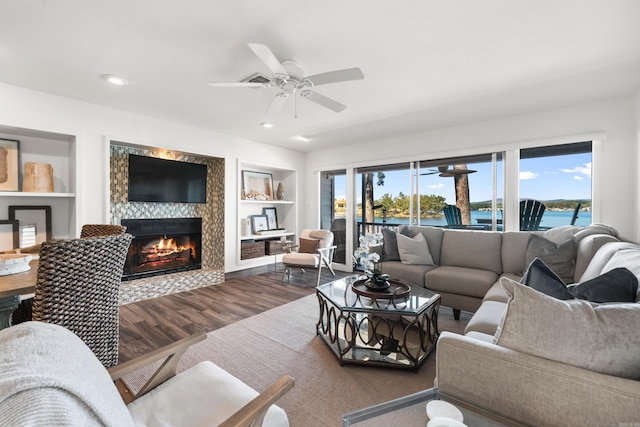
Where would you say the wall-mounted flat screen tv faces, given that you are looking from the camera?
facing the viewer and to the right of the viewer

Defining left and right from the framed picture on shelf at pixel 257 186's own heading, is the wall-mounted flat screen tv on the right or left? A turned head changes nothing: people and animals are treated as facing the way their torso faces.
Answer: on its right

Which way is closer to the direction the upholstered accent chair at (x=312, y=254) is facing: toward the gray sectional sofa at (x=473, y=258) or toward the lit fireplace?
the lit fireplace

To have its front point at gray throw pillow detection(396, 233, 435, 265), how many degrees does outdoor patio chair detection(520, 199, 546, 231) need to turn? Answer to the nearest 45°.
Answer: approximately 135° to its left

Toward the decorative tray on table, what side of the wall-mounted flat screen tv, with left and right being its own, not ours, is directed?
front

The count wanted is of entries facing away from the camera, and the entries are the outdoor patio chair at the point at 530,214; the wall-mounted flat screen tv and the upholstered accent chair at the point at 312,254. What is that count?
1

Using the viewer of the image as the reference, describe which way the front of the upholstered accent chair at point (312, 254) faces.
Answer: facing the viewer and to the left of the viewer

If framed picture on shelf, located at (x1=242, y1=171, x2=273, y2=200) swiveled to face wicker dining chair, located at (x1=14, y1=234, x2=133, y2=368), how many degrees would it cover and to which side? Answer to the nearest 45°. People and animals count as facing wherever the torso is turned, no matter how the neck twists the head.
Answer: approximately 45° to its right

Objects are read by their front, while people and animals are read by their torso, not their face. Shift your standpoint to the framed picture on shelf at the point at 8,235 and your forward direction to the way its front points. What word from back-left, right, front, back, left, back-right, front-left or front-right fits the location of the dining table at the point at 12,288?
front

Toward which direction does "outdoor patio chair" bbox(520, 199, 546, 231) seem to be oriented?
away from the camera

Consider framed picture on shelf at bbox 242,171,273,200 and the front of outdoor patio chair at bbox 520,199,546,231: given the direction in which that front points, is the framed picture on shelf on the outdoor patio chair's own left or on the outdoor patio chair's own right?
on the outdoor patio chair's own left

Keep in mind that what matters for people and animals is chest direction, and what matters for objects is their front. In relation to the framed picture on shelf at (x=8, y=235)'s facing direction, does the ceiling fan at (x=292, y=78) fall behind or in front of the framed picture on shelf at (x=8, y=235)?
in front
